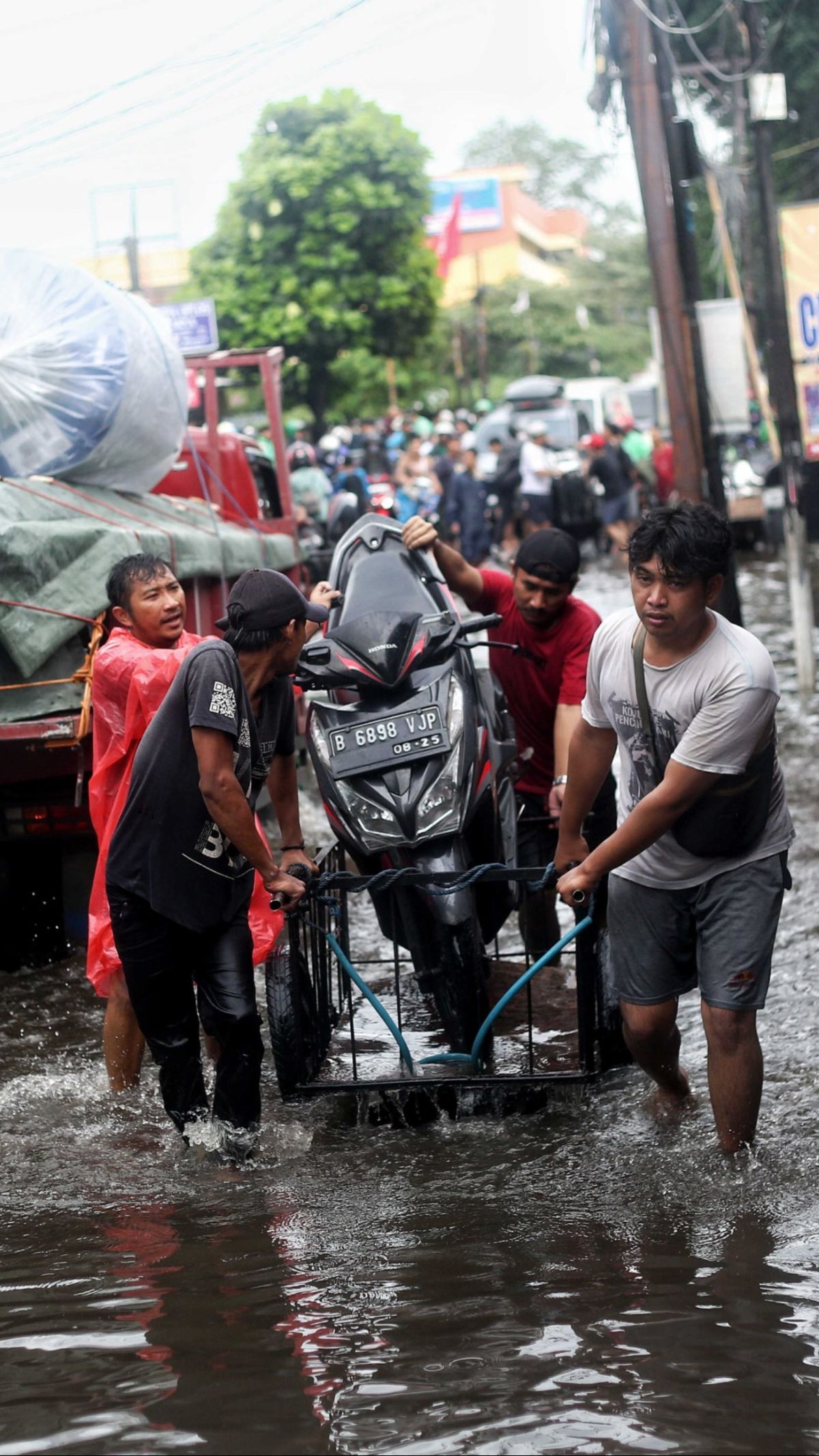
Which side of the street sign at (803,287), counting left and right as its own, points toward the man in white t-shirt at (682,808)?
front

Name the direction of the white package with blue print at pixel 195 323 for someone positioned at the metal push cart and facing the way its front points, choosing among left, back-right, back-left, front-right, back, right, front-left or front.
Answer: back

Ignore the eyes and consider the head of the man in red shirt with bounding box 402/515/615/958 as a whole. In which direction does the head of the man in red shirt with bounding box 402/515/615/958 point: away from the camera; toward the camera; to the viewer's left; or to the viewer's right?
toward the camera

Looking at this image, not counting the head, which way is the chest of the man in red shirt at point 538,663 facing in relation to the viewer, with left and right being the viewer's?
facing the viewer and to the left of the viewer

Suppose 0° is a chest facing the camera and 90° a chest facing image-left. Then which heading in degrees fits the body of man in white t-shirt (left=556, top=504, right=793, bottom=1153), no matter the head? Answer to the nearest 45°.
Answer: approximately 45°

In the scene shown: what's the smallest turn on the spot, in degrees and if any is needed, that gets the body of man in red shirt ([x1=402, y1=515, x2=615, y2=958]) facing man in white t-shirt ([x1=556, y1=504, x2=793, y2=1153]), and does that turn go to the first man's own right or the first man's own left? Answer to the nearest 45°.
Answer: approximately 45° to the first man's own left

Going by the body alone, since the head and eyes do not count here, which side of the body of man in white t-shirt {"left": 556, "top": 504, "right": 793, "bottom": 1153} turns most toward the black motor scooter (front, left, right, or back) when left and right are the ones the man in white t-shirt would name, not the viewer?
right

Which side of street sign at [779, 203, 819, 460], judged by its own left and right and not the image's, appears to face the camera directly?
front

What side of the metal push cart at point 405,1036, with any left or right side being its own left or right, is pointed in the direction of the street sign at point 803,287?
back

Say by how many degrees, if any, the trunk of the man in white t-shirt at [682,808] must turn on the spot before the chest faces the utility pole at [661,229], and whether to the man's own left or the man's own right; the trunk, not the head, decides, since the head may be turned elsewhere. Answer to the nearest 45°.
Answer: approximately 135° to the man's own right

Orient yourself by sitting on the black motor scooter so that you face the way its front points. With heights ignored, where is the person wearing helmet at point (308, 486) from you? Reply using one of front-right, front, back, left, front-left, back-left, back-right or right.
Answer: back
